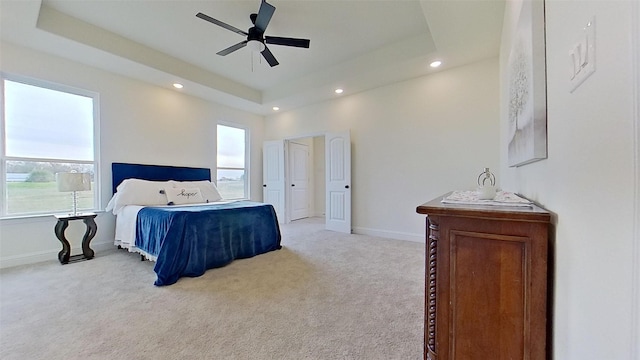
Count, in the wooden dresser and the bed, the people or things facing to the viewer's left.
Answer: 1

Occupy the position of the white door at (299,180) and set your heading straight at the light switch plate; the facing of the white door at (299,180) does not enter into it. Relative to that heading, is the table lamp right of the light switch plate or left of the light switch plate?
right

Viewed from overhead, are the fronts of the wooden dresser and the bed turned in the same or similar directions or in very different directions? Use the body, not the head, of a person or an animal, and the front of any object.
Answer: very different directions

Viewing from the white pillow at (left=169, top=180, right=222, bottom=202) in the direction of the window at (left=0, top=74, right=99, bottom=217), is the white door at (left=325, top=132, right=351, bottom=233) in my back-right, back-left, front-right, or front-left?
back-left

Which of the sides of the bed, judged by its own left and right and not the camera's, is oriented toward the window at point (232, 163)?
left

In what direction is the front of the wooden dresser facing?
to the viewer's left

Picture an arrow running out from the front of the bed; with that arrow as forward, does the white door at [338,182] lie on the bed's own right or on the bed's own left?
on the bed's own left

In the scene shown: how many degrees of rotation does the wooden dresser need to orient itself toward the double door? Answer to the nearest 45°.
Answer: approximately 45° to its right

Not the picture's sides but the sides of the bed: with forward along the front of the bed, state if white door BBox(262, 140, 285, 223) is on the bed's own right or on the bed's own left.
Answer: on the bed's own left

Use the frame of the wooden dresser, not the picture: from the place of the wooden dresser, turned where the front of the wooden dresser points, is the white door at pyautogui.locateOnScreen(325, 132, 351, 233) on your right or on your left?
on your right

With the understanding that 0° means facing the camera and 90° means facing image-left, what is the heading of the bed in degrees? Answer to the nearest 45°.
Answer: approximately 315°
